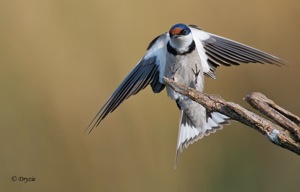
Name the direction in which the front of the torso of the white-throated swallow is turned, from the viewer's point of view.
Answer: toward the camera
